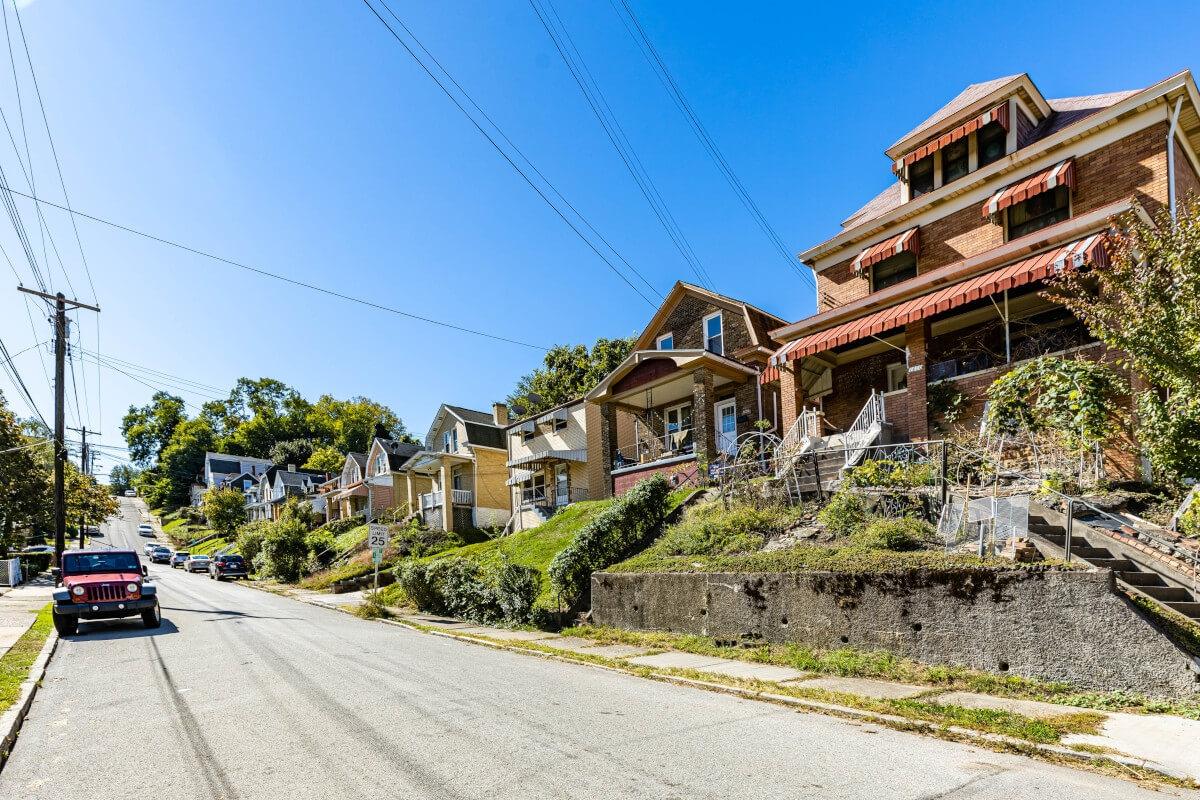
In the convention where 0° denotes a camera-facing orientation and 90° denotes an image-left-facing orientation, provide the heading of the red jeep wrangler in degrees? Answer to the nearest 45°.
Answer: approximately 0°

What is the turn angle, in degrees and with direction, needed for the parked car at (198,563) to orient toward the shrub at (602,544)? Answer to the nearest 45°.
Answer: approximately 180°

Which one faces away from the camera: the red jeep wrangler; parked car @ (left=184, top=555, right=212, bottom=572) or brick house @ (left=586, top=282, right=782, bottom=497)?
the parked car

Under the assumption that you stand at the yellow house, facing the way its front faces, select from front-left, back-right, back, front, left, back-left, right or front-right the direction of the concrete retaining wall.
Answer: front-left

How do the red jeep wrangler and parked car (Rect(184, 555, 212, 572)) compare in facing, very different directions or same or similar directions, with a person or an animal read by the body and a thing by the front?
very different directions

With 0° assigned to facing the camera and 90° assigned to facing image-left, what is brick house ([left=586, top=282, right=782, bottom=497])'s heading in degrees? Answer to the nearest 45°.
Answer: approximately 45°

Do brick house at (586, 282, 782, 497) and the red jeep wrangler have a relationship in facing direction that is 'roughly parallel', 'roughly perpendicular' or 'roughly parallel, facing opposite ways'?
roughly perpendicular

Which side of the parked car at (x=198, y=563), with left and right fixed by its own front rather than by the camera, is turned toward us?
back

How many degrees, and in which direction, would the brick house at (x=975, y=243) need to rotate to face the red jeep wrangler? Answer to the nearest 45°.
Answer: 0° — it already faces it
